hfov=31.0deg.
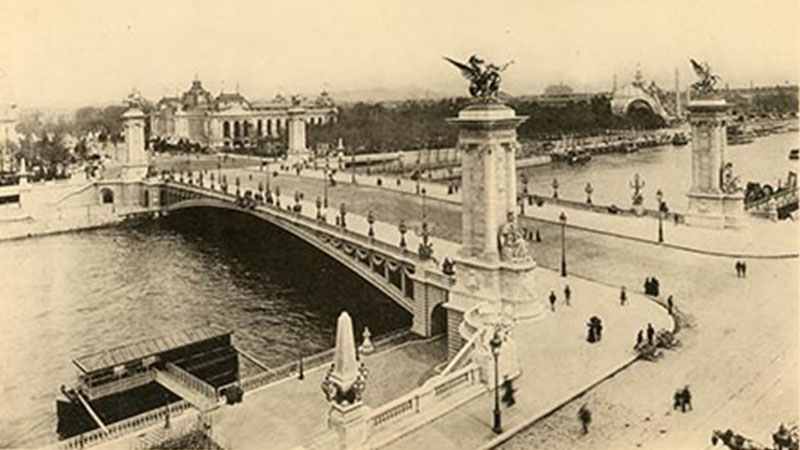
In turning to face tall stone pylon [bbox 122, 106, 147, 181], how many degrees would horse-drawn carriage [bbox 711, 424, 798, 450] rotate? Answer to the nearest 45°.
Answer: approximately 45° to its right

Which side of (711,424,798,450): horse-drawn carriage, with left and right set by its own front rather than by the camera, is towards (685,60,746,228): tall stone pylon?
right

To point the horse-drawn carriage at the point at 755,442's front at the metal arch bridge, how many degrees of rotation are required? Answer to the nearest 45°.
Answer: approximately 45° to its right

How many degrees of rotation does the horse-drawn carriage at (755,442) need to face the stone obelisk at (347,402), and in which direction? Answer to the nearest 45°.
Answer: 0° — it already faces it

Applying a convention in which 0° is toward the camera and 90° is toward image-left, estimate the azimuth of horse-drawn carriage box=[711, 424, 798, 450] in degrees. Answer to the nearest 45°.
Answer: approximately 90°

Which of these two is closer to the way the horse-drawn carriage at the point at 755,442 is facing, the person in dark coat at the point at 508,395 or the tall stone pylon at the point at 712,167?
the person in dark coat

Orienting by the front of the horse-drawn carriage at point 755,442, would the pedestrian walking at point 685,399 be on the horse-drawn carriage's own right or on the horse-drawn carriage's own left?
on the horse-drawn carriage's own right

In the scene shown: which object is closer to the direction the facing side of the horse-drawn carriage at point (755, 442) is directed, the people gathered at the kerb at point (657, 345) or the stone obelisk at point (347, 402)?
the stone obelisk

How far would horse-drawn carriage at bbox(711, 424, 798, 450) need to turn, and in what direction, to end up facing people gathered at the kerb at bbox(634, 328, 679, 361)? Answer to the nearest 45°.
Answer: approximately 90° to its right
